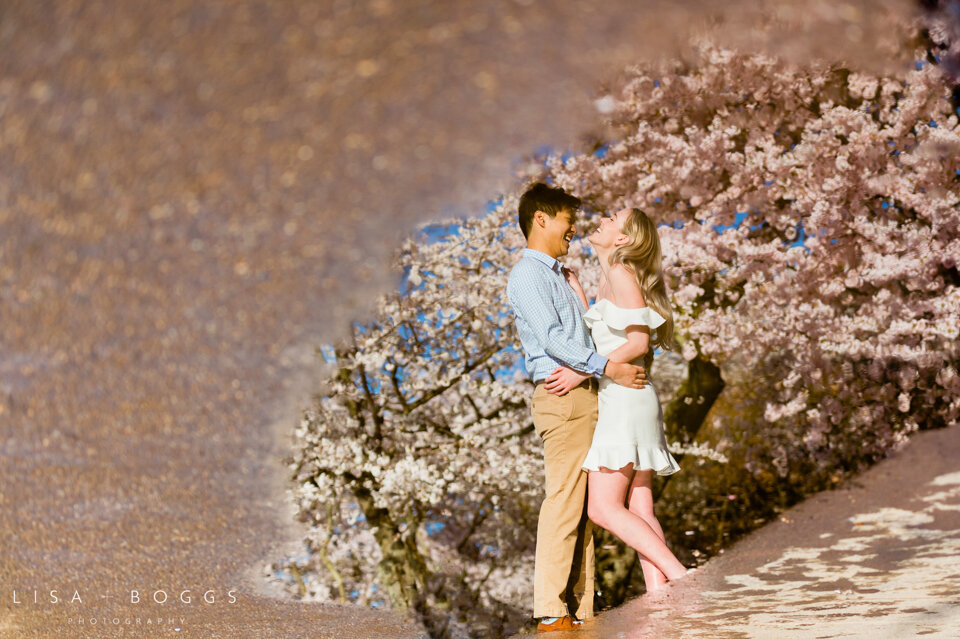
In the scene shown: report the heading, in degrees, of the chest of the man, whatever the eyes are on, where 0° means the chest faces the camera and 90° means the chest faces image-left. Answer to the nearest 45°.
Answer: approximately 270°

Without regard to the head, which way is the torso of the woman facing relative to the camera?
to the viewer's left

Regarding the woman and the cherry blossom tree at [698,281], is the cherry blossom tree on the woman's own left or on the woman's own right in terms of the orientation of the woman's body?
on the woman's own right

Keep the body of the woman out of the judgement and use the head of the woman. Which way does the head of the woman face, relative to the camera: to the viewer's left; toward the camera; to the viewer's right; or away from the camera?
to the viewer's left

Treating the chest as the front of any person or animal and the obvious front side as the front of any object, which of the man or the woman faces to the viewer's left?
the woman

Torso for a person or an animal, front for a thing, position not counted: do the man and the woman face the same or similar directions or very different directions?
very different directions

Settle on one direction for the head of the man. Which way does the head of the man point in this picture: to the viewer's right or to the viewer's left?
to the viewer's right

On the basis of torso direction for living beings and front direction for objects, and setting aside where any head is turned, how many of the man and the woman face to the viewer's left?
1
